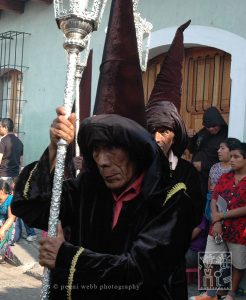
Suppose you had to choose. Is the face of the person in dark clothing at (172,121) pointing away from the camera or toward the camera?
toward the camera

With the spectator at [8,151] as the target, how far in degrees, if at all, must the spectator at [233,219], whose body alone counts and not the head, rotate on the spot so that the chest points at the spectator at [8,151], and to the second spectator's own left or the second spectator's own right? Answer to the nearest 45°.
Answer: approximately 90° to the second spectator's own right

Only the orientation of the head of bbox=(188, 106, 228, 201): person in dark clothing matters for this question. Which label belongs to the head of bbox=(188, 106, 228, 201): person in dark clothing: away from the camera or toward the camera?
toward the camera

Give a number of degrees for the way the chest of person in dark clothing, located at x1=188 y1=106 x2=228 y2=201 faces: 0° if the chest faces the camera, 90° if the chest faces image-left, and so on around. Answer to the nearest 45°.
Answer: approximately 45°

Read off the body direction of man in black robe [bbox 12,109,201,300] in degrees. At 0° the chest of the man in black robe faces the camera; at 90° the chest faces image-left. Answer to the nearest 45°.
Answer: approximately 45°

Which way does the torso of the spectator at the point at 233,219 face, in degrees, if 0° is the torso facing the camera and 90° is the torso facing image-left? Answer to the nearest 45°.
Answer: approximately 45°

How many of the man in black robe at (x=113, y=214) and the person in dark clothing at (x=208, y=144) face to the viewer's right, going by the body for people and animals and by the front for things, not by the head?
0

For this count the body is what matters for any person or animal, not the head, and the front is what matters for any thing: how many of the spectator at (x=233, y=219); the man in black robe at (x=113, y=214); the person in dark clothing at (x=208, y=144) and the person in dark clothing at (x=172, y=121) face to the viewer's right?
0

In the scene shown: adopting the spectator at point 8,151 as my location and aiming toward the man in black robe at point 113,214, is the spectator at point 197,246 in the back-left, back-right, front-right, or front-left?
front-left

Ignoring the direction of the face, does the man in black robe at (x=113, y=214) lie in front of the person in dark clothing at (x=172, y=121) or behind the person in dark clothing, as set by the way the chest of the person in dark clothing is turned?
in front

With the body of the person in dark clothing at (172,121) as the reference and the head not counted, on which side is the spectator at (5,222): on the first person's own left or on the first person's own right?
on the first person's own right

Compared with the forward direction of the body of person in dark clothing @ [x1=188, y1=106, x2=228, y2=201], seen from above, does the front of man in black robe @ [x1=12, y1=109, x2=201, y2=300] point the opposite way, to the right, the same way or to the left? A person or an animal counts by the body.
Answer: the same way

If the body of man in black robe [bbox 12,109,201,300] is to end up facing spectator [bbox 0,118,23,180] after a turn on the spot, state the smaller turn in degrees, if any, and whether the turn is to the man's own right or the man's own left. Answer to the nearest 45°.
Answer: approximately 135° to the man's own right

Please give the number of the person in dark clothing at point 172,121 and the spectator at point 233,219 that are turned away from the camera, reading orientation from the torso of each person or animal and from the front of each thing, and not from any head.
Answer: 0

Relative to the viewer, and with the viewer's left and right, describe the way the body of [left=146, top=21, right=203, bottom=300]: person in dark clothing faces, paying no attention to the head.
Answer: facing the viewer and to the left of the viewer
